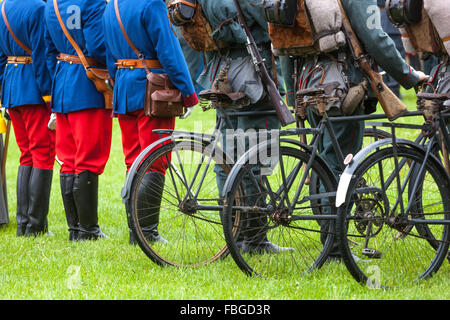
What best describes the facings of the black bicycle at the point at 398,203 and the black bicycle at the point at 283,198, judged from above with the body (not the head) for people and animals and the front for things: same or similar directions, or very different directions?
same or similar directions

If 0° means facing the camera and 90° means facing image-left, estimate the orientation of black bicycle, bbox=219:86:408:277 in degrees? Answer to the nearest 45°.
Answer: approximately 225°

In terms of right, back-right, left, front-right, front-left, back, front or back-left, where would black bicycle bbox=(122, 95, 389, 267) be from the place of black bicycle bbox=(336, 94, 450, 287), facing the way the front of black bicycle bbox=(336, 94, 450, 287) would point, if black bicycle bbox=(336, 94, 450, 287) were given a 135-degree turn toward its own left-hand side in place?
front

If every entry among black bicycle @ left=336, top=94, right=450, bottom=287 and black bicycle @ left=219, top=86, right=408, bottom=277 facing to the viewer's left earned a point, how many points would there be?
0

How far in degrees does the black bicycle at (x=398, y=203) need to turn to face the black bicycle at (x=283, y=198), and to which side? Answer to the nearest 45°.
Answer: approximately 135° to its left

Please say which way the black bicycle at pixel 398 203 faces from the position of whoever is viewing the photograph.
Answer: facing away from the viewer and to the right of the viewer

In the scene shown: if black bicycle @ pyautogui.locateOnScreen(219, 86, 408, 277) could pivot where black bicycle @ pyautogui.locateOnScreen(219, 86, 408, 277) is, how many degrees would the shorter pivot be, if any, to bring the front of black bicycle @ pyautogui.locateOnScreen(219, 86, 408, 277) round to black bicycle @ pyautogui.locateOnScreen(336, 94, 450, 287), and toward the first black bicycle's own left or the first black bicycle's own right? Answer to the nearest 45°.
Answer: approximately 45° to the first black bicycle's own right
